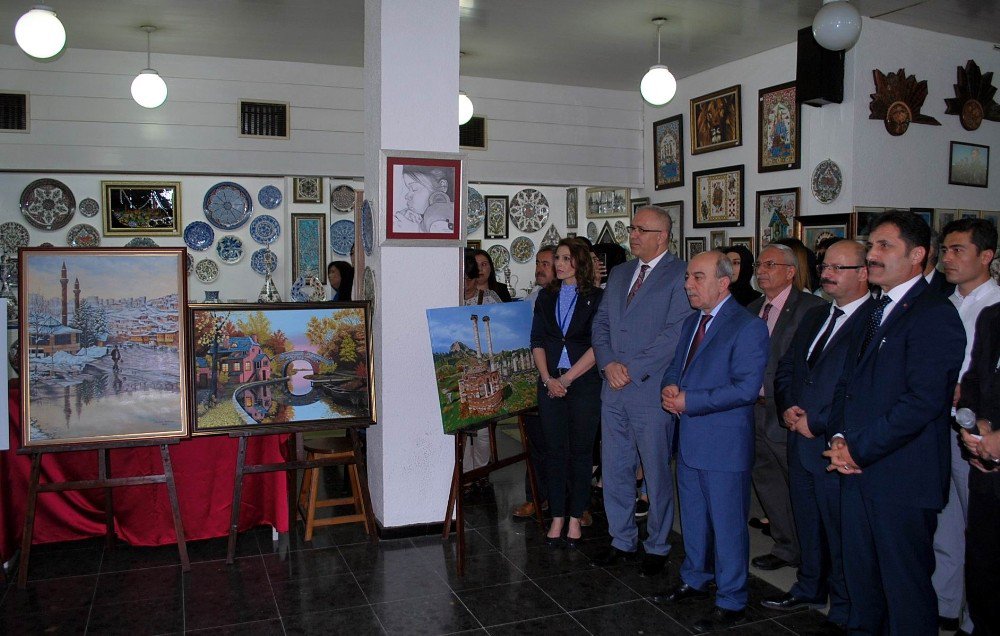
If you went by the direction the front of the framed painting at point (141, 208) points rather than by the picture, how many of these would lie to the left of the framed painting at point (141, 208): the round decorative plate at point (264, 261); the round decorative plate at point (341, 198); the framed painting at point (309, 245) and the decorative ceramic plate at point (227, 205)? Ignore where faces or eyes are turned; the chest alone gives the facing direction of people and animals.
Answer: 4

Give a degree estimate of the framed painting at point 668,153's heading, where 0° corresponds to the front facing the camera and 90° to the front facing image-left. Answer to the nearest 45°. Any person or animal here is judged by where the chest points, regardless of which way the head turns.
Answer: approximately 45°

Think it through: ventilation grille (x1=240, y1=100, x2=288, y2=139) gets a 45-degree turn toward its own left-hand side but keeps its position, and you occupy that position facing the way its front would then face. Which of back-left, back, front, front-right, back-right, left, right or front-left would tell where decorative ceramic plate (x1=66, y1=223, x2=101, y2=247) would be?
back-right

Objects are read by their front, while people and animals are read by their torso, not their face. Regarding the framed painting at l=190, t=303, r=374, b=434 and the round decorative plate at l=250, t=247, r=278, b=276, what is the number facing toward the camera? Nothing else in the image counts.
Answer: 2

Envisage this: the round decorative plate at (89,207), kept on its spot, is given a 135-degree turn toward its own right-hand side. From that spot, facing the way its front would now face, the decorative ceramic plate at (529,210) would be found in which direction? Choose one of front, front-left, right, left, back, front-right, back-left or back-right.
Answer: back-right

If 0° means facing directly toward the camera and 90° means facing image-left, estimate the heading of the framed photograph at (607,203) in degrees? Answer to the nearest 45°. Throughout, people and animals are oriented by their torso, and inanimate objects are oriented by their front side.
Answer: approximately 0°

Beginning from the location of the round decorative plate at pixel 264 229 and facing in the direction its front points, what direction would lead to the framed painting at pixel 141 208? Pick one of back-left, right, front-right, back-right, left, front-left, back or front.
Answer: right

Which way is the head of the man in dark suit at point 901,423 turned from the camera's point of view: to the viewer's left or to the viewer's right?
to the viewer's left

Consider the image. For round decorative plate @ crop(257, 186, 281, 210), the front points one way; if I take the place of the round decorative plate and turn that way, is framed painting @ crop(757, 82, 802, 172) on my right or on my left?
on my left

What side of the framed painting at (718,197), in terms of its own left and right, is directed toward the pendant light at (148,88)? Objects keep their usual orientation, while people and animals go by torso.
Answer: front
